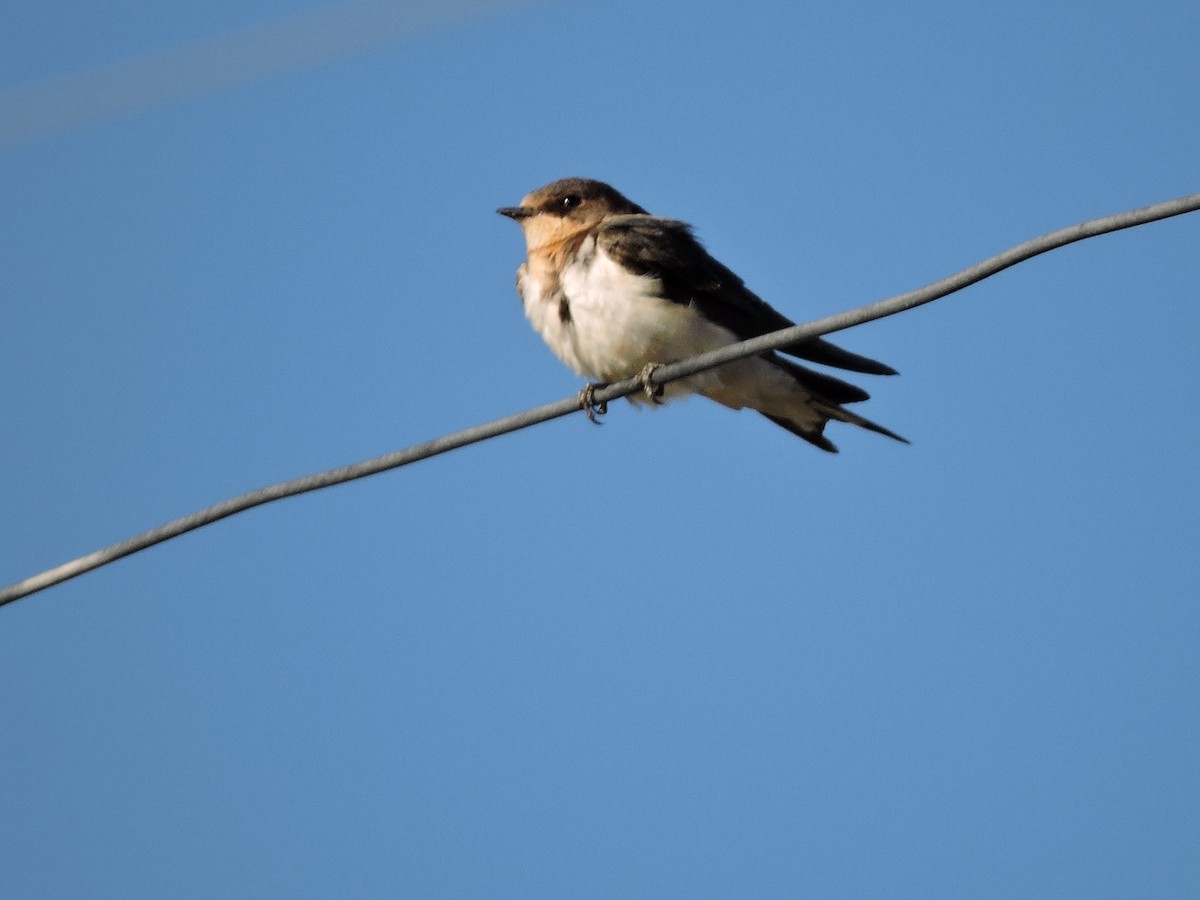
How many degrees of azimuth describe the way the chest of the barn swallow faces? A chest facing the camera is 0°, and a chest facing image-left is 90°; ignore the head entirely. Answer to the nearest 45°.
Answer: approximately 45°
